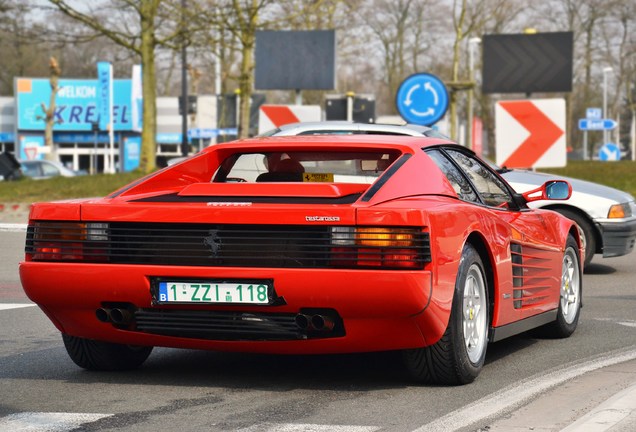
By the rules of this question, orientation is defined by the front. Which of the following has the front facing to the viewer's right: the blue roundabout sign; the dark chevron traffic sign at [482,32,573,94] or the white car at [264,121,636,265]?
the white car

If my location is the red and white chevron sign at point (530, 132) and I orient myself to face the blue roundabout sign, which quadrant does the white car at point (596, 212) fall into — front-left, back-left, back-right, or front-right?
back-left

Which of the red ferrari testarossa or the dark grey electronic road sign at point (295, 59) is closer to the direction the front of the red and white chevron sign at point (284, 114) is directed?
the red ferrari testarossa

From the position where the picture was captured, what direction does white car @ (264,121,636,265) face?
facing to the right of the viewer

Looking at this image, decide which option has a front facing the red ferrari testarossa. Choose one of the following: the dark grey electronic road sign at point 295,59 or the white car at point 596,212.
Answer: the dark grey electronic road sign

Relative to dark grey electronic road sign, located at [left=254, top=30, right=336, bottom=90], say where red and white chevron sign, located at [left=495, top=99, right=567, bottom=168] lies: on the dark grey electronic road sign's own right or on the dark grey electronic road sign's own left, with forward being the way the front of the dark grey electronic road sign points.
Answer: on the dark grey electronic road sign's own left

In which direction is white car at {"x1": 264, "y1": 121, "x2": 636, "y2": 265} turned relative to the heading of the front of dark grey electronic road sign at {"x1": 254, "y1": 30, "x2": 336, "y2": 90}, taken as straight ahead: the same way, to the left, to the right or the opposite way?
to the left

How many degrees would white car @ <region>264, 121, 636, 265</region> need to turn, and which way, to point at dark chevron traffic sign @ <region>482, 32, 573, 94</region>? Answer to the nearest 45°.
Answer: approximately 90° to its left

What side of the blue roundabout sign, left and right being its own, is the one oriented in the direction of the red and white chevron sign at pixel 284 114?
right

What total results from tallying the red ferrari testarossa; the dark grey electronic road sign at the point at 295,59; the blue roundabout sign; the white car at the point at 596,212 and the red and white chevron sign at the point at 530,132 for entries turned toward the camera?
3
